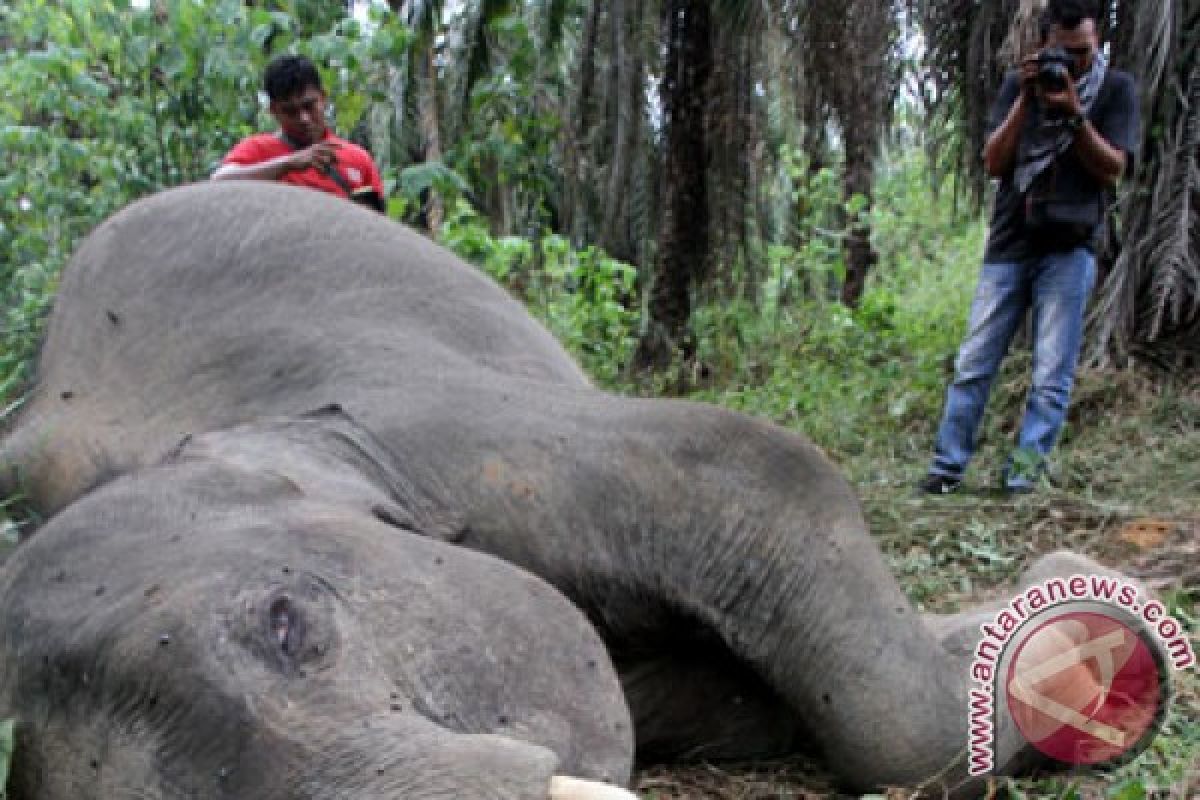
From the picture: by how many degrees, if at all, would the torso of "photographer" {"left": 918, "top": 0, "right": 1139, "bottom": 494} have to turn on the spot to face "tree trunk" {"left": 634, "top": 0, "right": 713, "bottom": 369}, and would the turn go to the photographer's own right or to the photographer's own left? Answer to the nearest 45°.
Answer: approximately 135° to the photographer's own right

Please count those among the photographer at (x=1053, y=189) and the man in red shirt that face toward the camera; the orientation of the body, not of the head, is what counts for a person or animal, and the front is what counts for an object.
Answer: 2

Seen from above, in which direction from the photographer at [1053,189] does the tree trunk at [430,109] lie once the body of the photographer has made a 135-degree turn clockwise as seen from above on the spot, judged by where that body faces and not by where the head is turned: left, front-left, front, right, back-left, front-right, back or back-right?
front

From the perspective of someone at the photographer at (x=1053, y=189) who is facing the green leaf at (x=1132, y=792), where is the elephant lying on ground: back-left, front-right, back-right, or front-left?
front-right

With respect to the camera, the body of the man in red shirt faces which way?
toward the camera

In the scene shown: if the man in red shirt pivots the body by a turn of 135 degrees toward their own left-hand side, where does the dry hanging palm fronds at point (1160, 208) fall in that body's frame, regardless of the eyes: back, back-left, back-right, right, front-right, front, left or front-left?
front-right

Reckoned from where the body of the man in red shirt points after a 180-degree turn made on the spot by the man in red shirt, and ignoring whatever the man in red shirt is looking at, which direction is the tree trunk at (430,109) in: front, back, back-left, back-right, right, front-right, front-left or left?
front

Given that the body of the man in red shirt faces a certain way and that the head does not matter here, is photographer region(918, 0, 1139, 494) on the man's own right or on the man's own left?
on the man's own left

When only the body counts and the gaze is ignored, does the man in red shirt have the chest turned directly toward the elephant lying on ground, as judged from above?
yes

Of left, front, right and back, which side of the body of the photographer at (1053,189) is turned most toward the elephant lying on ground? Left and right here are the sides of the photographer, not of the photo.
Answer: front

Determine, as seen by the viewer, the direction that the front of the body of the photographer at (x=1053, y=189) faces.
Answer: toward the camera

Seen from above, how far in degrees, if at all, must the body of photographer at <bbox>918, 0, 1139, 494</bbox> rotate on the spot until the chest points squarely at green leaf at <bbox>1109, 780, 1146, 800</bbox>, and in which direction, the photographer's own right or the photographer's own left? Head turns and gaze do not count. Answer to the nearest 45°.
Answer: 0° — they already face it

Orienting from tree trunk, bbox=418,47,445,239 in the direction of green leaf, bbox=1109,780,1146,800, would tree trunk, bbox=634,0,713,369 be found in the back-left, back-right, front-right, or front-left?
front-left

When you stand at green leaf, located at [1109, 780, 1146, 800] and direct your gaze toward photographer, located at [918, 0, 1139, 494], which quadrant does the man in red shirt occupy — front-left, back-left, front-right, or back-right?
front-left

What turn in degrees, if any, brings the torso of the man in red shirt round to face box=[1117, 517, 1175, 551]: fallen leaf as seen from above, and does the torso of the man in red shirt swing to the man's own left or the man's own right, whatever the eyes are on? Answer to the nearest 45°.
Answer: approximately 45° to the man's own left

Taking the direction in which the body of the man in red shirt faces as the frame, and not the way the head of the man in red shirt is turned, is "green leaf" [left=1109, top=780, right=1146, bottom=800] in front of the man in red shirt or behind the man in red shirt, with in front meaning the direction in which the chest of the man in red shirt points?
in front

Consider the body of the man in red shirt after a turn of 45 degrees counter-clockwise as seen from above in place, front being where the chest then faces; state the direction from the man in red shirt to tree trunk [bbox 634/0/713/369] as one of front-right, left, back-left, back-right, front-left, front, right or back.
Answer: left
